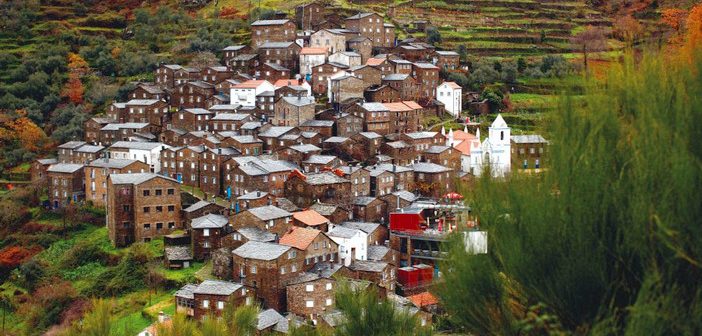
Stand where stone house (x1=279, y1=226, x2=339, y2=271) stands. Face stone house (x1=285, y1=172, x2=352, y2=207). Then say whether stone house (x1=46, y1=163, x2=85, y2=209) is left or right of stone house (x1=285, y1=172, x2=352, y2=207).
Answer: left

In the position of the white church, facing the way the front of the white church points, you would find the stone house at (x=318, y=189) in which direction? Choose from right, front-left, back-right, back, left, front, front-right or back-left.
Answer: right

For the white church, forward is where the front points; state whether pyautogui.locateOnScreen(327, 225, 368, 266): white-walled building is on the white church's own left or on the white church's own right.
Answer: on the white church's own right

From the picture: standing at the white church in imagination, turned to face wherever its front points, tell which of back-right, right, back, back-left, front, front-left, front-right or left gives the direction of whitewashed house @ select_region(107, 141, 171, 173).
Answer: back-right

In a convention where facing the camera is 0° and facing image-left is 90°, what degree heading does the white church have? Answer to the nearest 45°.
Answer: approximately 315°

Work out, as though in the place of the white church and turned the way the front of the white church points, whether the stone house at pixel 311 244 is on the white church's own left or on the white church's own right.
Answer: on the white church's own right

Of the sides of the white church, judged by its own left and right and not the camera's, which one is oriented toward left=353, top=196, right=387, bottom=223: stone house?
right

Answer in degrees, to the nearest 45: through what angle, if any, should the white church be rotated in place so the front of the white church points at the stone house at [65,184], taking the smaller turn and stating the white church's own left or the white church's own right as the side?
approximately 135° to the white church's own right

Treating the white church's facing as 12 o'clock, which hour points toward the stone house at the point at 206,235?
The stone house is roughly at 3 o'clock from the white church.

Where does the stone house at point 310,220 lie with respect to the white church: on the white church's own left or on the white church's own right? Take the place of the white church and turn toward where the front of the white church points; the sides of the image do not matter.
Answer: on the white church's own right

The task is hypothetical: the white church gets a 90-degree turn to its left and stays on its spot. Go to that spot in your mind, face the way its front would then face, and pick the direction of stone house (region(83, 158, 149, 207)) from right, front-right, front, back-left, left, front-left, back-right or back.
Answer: back-left

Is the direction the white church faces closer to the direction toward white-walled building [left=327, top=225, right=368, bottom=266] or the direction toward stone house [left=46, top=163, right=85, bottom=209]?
the white-walled building

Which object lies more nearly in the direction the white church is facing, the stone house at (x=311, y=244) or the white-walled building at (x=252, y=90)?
the stone house
